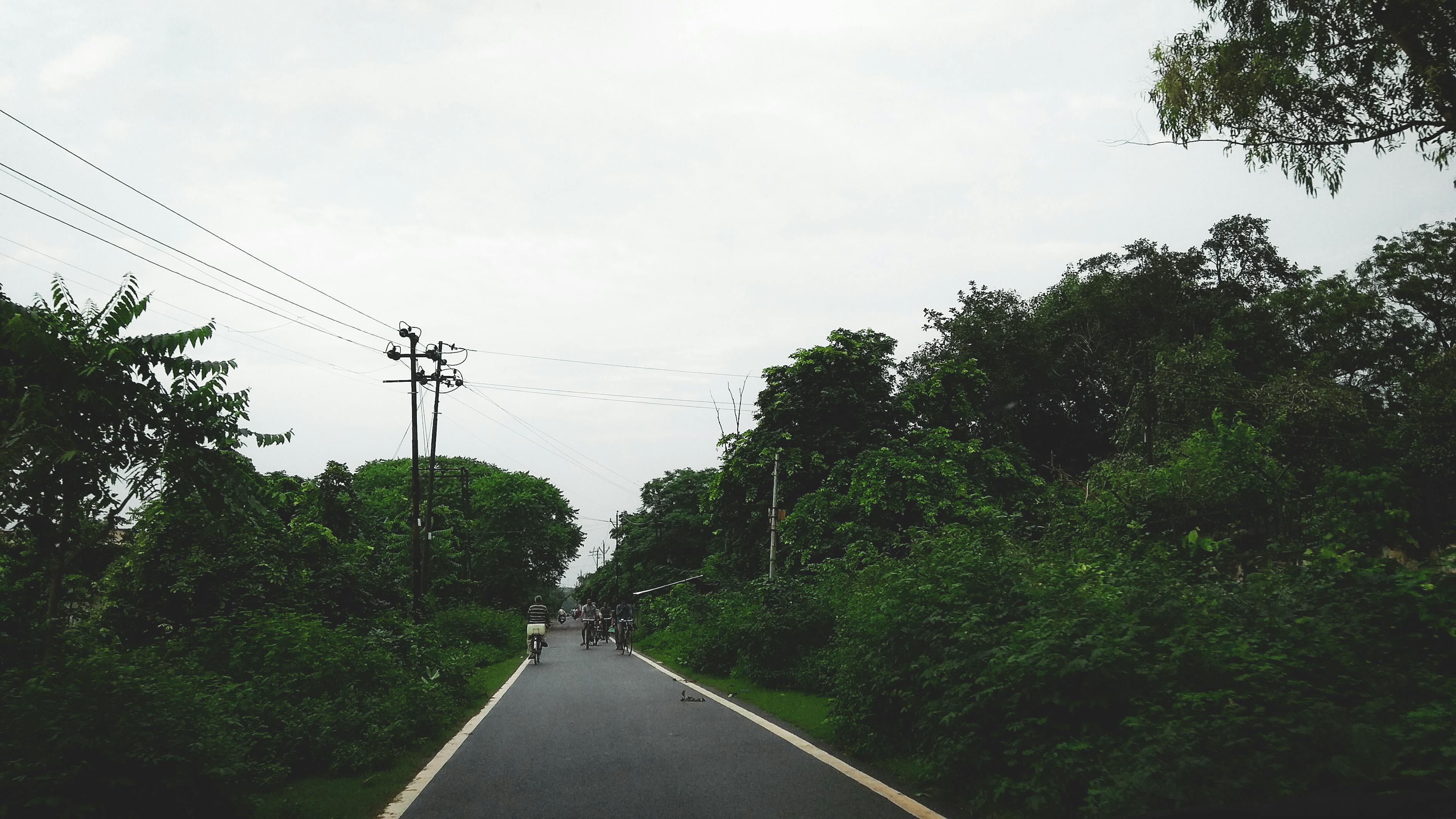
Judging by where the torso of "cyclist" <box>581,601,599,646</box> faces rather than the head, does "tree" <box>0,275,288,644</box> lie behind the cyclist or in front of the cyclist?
in front

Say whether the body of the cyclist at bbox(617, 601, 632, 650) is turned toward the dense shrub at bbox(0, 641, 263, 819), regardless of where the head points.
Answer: yes

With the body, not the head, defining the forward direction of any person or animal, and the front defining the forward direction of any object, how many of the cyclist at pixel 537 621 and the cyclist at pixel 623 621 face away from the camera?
1

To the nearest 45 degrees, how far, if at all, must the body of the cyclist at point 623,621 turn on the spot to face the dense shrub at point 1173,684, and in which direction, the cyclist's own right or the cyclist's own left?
0° — they already face it

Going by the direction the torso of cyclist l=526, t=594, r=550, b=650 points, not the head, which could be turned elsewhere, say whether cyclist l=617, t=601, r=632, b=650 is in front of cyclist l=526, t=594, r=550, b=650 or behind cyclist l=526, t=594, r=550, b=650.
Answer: in front

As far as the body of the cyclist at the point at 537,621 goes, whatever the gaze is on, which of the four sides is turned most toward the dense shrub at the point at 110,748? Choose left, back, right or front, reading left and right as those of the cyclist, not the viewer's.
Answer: back

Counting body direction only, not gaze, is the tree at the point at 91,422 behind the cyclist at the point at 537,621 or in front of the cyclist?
behind

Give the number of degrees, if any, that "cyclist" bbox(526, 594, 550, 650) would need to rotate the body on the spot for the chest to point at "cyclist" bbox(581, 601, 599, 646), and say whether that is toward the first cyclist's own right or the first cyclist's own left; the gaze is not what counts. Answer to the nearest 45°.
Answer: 0° — they already face them

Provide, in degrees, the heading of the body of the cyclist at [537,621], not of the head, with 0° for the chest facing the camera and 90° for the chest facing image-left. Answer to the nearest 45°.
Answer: approximately 180°

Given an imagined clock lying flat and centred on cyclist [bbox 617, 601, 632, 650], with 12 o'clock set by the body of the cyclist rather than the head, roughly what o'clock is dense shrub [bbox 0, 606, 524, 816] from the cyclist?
The dense shrub is roughly at 12 o'clock from the cyclist.

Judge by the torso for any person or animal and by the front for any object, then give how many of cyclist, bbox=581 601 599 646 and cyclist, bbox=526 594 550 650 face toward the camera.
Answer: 1
